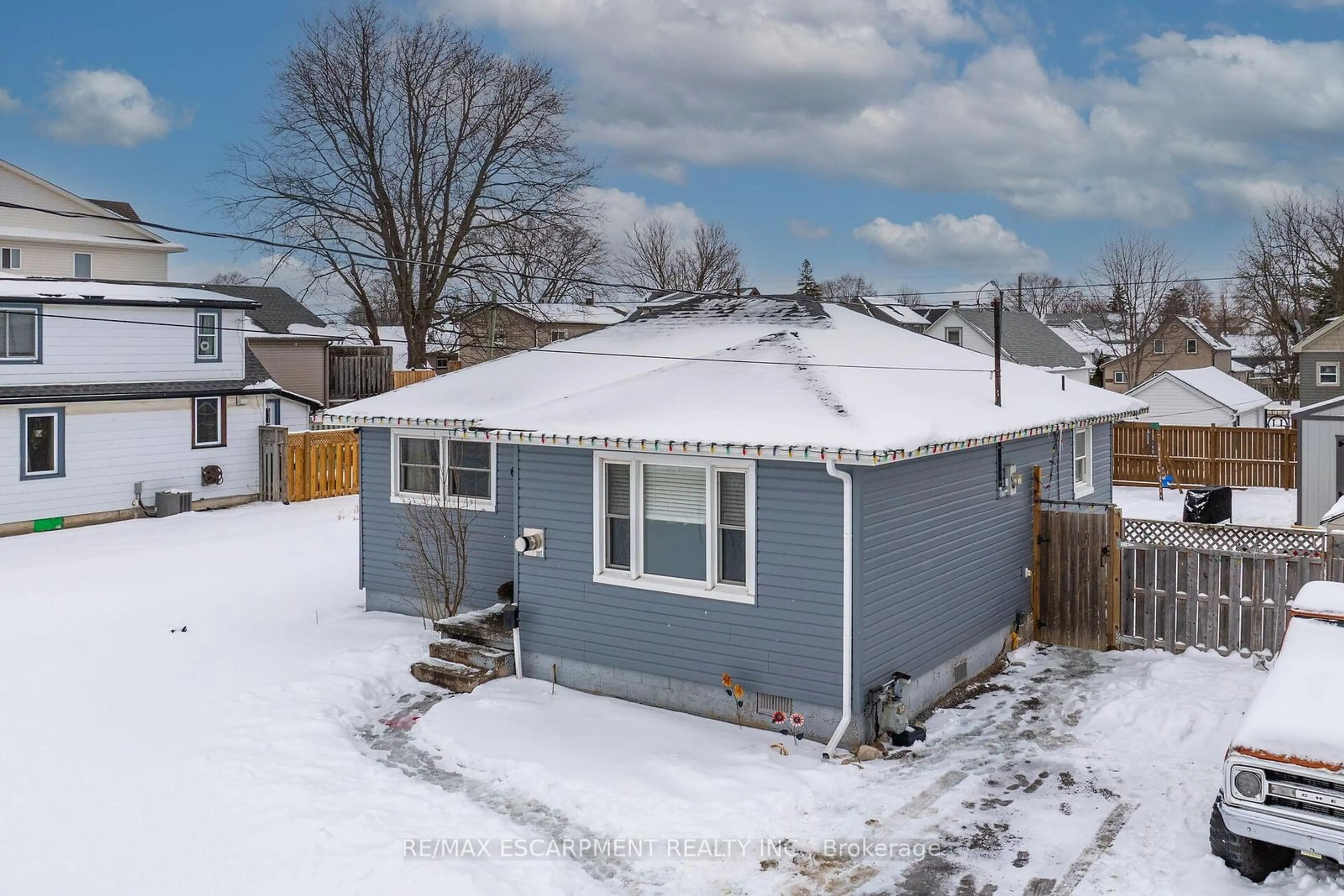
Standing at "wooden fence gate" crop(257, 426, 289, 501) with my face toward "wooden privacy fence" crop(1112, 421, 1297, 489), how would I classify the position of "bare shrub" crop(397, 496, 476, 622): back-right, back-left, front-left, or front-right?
front-right

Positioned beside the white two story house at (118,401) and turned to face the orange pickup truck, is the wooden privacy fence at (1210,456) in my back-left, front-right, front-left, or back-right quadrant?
front-left

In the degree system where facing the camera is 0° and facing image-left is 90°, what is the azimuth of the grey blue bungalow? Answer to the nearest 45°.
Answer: approximately 45°

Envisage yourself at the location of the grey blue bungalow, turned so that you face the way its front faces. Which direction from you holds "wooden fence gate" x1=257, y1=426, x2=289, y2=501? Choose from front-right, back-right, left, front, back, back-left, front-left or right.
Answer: right

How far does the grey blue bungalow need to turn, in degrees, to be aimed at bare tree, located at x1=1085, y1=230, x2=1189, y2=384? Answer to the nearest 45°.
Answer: approximately 180°

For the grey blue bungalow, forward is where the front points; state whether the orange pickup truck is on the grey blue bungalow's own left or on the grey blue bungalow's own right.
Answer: on the grey blue bungalow's own left

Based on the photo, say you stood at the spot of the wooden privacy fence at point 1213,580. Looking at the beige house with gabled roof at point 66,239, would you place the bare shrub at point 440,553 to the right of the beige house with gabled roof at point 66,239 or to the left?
left

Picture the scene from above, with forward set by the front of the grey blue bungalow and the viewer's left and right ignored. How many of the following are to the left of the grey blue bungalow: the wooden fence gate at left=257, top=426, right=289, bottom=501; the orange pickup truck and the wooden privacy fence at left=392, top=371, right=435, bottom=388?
1

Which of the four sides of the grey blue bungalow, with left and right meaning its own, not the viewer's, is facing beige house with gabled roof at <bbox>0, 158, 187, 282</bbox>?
right

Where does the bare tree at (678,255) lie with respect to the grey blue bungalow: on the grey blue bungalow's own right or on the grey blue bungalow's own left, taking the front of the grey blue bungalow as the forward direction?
on the grey blue bungalow's own right

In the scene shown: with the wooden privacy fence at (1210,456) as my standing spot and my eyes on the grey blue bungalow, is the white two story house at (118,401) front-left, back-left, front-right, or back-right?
front-right

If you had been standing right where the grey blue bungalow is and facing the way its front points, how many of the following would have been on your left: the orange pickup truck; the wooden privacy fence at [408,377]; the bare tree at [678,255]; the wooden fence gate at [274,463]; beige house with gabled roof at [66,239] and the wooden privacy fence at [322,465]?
1

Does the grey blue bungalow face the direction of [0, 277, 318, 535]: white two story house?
no

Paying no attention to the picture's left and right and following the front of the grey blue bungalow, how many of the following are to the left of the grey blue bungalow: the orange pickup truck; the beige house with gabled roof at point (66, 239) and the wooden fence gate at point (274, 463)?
1

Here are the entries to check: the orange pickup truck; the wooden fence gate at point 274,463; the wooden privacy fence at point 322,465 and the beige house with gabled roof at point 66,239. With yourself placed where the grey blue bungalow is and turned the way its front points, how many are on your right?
3

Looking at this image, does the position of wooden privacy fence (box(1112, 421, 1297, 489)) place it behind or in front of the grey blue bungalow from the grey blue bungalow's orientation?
behind

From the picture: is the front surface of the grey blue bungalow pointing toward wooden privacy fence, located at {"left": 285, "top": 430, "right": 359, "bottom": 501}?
no

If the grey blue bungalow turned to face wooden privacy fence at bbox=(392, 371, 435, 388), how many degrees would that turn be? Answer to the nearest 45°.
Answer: approximately 90° to its right
